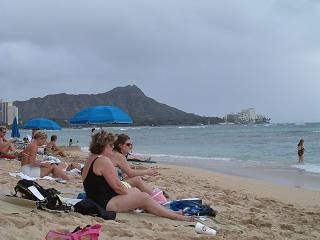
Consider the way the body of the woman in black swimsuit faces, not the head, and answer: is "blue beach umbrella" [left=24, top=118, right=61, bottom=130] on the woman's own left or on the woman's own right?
on the woman's own left

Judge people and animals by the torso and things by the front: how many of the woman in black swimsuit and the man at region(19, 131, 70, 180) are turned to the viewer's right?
2

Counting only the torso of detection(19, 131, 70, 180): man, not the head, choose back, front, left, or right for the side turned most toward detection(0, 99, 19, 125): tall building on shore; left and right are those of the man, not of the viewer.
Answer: left

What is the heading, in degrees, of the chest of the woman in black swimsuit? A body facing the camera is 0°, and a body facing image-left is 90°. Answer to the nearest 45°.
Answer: approximately 270°

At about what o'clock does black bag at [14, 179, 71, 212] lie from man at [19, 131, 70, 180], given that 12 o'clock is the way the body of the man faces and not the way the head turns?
The black bag is roughly at 3 o'clock from the man.

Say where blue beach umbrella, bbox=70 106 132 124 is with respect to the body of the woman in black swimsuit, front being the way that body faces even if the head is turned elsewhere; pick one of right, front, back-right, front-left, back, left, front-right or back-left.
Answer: left

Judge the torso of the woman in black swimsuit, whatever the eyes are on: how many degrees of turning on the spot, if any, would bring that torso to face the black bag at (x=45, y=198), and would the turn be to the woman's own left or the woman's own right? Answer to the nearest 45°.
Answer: approximately 180°

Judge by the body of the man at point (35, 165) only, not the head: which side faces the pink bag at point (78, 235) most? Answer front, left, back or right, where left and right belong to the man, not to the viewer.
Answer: right

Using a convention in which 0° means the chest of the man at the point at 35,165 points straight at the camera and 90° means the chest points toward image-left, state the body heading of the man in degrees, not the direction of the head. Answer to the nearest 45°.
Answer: approximately 270°
